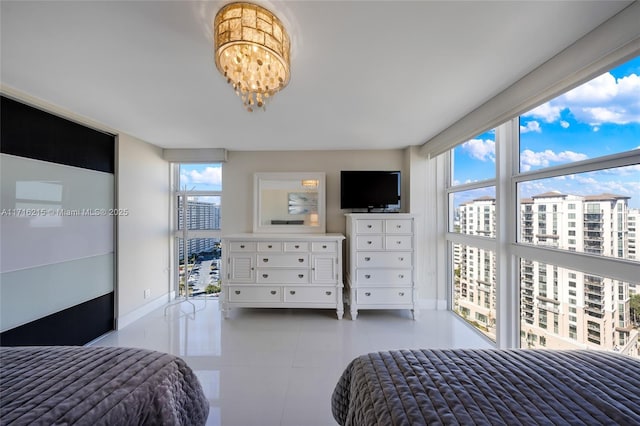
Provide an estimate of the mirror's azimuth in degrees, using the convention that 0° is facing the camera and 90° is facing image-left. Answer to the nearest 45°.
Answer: approximately 0°

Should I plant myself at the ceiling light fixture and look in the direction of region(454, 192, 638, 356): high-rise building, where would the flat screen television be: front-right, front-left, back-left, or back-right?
front-left

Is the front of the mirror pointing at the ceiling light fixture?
yes

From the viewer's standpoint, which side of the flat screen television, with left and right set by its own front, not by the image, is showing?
front

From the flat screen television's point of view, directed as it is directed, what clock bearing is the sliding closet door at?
The sliding closet door is roughly at 2 o'clock from the flat screen television.

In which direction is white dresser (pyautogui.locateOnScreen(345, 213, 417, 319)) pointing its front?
toward the camera

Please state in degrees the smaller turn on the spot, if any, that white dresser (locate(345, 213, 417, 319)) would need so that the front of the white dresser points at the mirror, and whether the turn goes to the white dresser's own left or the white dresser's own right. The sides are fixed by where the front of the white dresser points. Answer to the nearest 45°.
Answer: approximately 90° to the white dresser's own right

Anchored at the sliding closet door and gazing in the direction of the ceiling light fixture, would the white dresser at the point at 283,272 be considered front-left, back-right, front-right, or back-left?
front-left

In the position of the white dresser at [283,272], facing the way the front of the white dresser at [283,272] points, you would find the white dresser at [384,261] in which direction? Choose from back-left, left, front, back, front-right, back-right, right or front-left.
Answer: left

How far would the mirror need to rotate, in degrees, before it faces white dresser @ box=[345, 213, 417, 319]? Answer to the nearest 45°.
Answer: approximately 45° to its left

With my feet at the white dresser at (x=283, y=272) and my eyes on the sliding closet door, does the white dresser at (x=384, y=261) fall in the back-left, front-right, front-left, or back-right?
back-left

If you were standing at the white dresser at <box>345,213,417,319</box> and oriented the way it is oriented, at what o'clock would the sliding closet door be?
The sliding closet door is roughly at 2 o'clock from the white dresser.

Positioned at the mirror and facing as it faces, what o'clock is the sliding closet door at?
The sliding closet door is roughly at 2 o'clock from the mirror.

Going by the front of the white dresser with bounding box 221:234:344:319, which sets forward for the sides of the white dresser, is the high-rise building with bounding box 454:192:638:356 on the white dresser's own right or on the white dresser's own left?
on the white dresser's own left

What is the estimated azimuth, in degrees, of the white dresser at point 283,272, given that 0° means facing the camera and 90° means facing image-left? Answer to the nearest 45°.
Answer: approximately 0°
